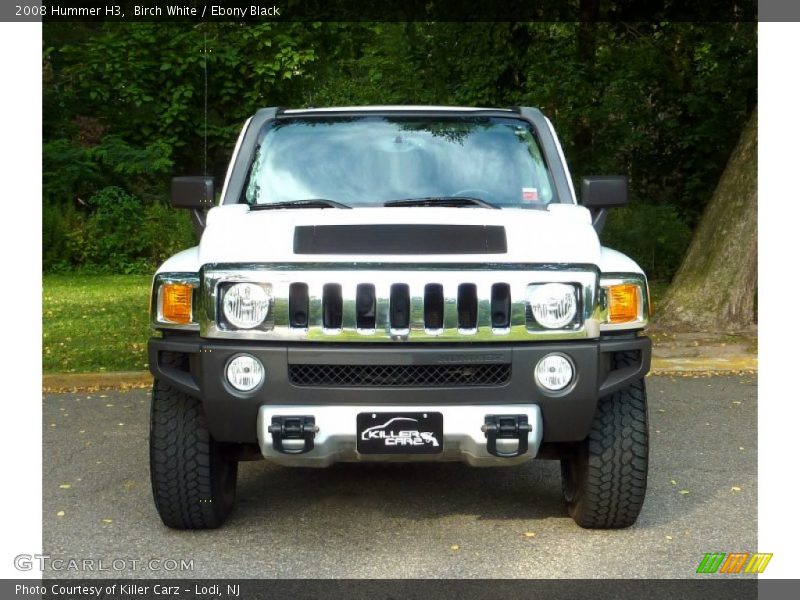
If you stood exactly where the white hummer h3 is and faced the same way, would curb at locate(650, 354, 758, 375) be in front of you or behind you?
behind

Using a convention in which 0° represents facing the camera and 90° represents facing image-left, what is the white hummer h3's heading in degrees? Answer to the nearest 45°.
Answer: approximately 0°

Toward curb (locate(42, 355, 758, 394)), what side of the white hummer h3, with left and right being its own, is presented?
back
